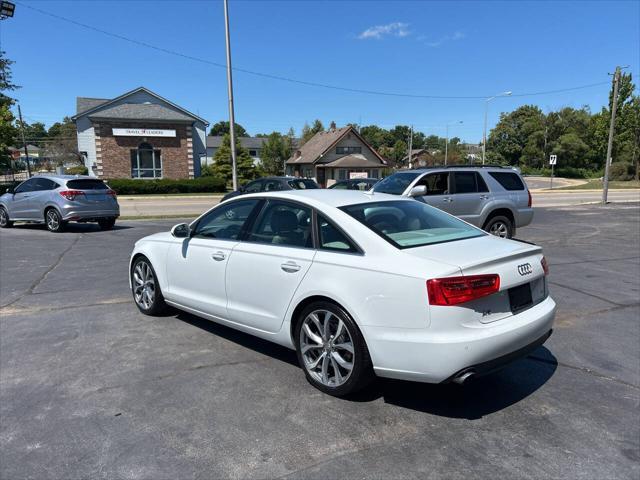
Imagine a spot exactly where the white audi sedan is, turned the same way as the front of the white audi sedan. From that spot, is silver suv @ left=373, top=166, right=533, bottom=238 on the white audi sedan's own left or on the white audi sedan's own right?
on the white audi sedan's own right

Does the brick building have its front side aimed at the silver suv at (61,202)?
yes

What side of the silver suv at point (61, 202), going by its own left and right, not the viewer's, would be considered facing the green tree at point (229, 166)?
right

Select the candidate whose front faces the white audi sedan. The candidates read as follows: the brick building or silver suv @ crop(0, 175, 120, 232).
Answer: the brick building

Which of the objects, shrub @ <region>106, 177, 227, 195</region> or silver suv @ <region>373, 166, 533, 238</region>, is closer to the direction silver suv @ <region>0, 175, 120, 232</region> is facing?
the shrub

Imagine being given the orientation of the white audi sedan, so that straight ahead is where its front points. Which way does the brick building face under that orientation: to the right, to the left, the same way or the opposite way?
the opposite way

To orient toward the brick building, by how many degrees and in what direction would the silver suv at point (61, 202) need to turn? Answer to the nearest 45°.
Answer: approximately 45° to its right

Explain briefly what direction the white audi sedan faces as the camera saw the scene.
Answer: facing away from the viewer and to the left of the viewer

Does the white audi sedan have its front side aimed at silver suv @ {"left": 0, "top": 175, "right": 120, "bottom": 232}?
yes

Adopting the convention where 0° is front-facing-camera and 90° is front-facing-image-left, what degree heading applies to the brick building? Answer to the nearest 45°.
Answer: approximately 0°

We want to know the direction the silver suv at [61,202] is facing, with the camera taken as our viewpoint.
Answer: facing away from the viewer and to the left of the viewer
